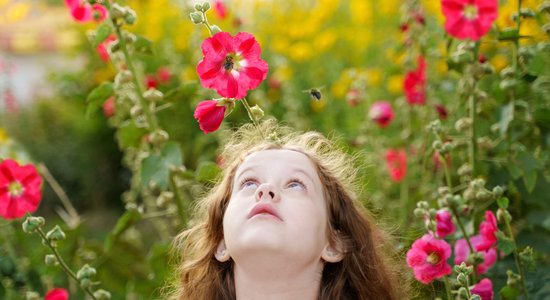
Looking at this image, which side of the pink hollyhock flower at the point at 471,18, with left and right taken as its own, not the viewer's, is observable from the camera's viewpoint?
front

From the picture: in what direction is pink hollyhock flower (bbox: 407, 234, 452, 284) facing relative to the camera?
toward the camera

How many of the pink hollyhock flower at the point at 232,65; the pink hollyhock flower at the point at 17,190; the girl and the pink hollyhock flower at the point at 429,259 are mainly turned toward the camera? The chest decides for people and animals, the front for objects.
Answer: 4

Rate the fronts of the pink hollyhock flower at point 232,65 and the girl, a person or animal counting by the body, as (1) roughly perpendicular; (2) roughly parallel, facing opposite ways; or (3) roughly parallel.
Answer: roughly parallel

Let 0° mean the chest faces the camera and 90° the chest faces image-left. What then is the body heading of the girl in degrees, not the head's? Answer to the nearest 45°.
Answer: approximately 0°

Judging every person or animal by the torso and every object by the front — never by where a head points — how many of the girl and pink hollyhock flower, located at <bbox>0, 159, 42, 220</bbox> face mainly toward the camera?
2

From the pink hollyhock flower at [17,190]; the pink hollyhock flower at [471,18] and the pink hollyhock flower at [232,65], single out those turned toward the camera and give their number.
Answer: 3

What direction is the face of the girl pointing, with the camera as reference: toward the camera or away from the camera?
toward the camera

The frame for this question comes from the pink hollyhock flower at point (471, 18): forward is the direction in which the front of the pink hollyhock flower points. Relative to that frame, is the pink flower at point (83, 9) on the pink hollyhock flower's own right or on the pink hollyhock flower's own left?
on the pink hollyhock flower's own right

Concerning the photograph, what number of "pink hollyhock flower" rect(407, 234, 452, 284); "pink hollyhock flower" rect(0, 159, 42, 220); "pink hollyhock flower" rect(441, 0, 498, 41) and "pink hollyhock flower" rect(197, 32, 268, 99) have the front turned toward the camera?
4

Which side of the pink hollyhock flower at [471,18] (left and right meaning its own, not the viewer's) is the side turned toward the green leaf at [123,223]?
right
